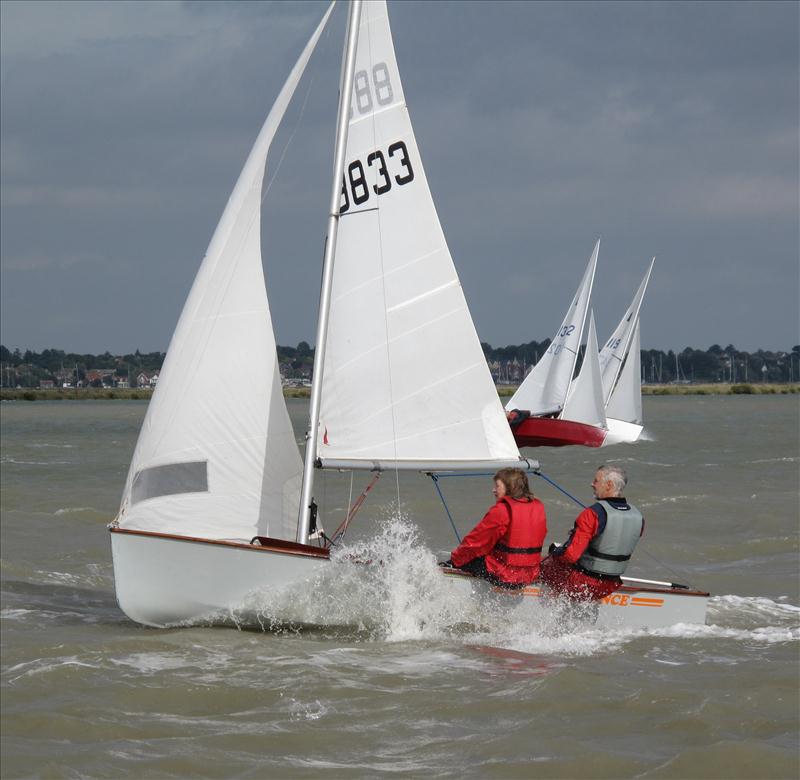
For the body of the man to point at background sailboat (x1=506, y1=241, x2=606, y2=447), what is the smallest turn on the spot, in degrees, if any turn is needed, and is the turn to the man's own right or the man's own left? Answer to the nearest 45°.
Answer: approximately 45° to the man's own right

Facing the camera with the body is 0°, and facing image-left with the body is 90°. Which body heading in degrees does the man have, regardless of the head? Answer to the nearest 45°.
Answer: approximately 135°

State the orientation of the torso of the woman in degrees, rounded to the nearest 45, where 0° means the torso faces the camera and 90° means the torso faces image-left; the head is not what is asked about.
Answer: approximately 135°

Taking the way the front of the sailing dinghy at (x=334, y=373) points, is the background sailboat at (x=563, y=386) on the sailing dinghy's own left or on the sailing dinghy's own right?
on the sailing dinghy's own right

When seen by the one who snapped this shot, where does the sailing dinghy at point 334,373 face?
facing to the left of the viewer
